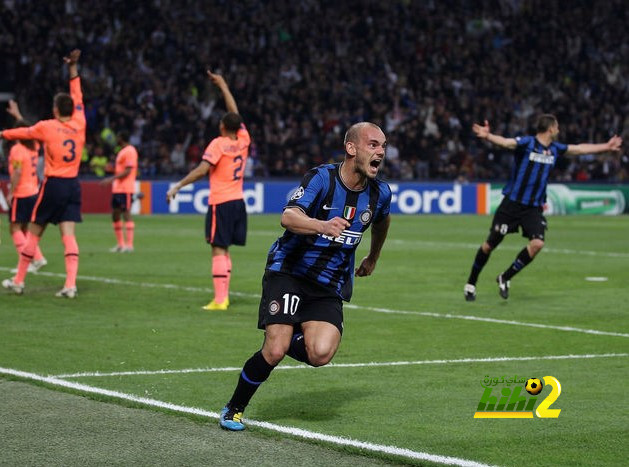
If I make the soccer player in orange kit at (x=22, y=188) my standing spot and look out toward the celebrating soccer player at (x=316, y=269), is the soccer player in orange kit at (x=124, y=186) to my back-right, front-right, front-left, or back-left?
back-left

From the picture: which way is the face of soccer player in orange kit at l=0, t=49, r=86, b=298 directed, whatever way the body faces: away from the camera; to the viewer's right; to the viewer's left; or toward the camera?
away from the camera

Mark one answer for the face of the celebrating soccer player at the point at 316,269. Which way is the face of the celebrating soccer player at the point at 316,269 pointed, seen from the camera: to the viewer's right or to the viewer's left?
to the viewer's right

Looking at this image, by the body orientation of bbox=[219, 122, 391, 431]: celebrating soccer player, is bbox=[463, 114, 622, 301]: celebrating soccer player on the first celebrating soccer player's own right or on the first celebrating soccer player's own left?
on the first celebrating soccer player's own left

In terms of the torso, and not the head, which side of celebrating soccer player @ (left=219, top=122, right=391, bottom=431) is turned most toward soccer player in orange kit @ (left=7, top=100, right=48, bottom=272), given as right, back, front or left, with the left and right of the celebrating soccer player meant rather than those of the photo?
back

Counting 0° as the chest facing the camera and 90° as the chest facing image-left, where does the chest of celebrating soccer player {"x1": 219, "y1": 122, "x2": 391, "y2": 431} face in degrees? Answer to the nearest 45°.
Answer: approximately 315°
